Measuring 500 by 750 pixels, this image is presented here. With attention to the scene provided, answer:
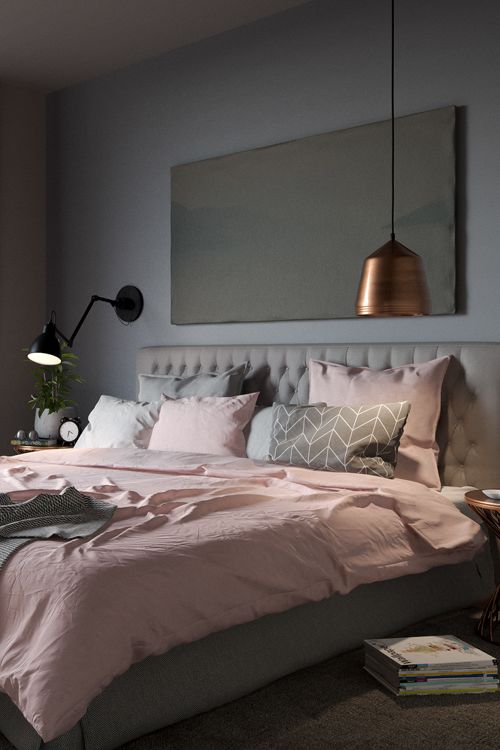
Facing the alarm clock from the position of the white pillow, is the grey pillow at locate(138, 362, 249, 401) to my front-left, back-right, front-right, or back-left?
back-right

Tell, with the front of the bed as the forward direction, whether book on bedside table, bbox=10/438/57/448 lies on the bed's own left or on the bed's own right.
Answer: on the bed's own right

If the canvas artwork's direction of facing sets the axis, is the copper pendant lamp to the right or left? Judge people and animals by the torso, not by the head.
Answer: on its left

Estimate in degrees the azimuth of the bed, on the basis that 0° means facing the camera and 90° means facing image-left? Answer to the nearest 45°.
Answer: approximately 45°

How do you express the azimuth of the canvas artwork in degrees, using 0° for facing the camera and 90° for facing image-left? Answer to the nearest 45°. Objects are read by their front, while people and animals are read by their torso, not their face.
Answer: approximately 45°
